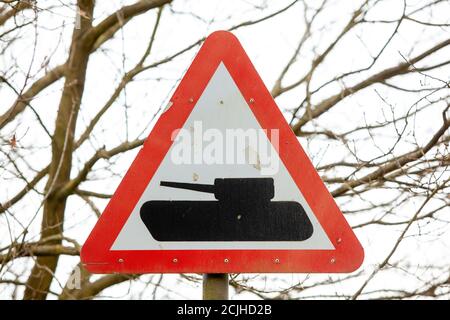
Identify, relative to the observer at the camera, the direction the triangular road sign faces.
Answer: facing the viewer
